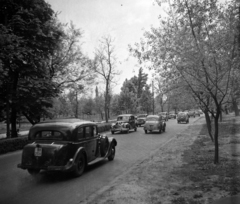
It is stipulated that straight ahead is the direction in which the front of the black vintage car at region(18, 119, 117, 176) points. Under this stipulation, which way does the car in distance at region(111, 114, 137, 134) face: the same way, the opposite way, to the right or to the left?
the opposite way

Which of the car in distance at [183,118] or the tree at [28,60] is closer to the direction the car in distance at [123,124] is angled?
the tree

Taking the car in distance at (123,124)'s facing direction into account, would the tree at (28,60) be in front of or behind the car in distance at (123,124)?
in front

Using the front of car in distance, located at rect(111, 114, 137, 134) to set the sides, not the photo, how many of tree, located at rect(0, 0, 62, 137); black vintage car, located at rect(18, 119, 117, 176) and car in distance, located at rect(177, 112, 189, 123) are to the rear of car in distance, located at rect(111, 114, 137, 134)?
1

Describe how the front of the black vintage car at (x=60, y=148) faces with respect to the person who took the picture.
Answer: facing away from the viewer and to the right of the viewer

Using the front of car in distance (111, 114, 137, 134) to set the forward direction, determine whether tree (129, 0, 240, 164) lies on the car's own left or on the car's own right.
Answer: on the car's own left

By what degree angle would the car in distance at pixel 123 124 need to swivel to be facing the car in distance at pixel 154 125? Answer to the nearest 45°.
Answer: approximately 135° to its left

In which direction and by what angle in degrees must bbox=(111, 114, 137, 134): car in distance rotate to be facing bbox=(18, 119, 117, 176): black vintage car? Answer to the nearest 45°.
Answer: approximately 45° to its left

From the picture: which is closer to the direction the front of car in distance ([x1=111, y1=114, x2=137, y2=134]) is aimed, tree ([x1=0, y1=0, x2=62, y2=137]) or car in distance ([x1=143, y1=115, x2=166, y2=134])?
the tree

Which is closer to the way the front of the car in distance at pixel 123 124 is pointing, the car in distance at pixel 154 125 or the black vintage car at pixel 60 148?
the black vintage car

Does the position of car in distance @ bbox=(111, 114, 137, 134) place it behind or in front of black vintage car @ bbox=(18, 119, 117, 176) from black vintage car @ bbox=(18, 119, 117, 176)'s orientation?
in front

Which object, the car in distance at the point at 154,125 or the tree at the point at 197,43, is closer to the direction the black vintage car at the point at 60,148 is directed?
the car in distance

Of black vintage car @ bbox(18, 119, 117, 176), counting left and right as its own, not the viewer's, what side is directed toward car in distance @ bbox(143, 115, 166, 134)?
front

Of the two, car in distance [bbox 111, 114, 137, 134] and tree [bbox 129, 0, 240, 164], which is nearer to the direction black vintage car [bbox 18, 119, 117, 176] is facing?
the car in distance

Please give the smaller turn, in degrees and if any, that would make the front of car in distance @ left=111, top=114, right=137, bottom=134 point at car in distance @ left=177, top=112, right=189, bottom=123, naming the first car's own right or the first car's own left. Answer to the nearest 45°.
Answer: approximately 180°

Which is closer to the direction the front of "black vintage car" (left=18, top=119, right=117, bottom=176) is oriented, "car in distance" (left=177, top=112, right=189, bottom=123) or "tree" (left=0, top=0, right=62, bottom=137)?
the car in distance
